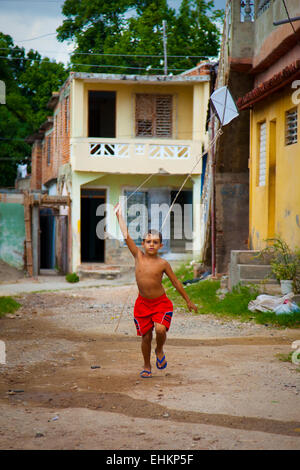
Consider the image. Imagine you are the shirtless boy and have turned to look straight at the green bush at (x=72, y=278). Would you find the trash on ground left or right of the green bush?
right

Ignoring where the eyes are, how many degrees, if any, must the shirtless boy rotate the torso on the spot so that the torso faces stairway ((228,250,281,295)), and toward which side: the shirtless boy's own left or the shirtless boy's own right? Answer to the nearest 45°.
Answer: approximately 180°

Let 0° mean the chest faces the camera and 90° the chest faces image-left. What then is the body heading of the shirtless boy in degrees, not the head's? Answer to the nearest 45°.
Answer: approximately 0°

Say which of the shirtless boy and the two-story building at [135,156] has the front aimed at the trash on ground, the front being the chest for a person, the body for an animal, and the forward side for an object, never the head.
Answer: the two-story building

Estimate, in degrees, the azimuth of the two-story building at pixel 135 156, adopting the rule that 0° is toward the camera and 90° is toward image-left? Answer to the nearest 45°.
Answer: approximately 0°

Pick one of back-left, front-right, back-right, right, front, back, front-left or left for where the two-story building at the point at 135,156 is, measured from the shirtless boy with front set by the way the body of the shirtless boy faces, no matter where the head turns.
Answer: back

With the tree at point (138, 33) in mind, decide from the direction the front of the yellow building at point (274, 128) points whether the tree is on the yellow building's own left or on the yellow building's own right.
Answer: on the yellow building's own right

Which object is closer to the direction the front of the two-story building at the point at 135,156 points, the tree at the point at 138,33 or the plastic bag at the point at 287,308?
the plastic bag
